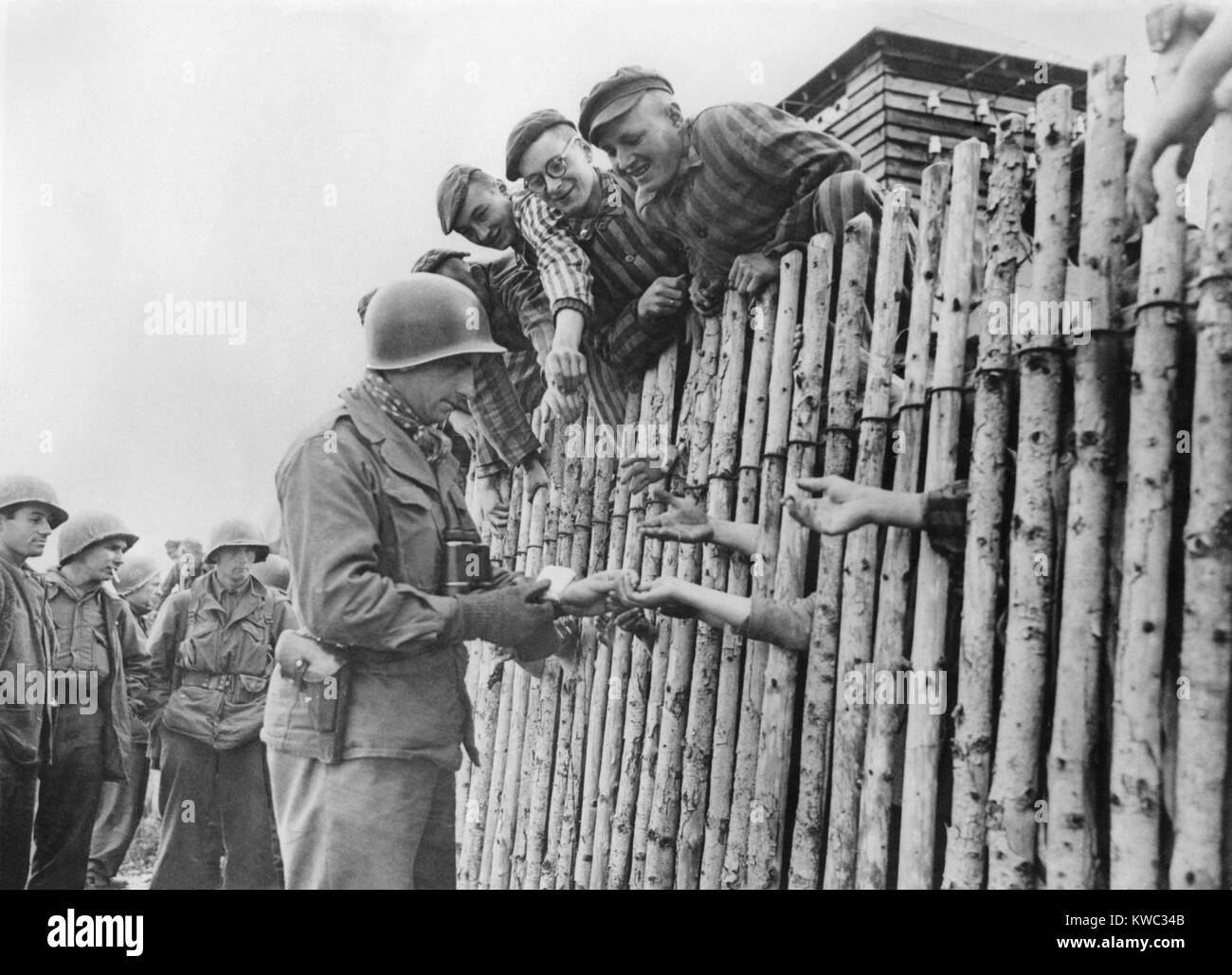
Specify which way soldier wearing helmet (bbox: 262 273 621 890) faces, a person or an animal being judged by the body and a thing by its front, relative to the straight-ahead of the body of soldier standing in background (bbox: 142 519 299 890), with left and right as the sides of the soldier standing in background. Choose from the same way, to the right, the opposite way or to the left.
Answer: to the left

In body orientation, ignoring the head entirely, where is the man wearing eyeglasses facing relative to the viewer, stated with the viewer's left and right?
facing the viewer and to the left of the viewer

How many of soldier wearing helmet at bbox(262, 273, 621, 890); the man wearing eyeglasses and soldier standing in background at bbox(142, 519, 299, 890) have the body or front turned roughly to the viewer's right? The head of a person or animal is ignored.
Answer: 1

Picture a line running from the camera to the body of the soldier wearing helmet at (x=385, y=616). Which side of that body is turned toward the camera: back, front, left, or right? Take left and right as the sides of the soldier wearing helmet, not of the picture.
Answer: right

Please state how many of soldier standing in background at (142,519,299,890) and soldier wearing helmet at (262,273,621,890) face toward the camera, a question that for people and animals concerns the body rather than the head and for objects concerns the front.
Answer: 1

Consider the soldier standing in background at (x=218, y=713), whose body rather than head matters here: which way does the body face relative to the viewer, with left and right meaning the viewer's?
facing the viewer

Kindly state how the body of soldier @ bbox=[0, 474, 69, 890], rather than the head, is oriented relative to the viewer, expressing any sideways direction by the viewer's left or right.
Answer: facing the viewer and to the right of the viewer
